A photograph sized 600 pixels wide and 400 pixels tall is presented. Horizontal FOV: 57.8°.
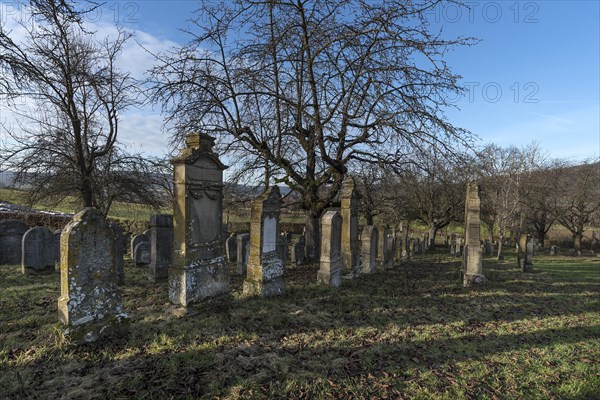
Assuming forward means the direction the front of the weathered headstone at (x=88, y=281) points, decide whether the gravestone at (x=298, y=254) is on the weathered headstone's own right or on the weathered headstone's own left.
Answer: on the weathered headstone's own left

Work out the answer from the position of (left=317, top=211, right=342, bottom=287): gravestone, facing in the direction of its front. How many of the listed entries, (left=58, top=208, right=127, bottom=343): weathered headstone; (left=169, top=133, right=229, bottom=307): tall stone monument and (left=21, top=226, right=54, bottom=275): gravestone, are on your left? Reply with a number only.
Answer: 0

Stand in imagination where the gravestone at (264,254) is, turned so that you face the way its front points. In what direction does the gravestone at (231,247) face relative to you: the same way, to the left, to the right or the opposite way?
the same way

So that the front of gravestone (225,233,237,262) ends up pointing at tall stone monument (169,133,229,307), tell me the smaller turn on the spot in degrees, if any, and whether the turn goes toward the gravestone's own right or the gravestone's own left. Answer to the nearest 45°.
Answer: approximately 45° to the gravestone's own right

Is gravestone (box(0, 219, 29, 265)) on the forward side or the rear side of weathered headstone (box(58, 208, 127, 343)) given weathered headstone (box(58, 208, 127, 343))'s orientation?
on the rear side

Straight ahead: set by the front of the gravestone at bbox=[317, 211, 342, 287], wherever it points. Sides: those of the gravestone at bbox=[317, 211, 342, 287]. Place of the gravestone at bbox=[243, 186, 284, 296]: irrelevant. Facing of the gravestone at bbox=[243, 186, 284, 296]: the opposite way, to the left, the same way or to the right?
the same way

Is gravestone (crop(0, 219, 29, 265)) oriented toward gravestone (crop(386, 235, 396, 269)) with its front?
no

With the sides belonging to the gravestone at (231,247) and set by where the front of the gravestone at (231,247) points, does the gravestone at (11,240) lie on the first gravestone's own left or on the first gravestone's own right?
on the first gravestone's own right

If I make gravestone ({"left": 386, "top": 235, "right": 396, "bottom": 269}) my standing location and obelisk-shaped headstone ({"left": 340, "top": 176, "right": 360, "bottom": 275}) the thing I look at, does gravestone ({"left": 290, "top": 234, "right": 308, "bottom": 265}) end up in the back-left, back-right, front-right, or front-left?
front-right

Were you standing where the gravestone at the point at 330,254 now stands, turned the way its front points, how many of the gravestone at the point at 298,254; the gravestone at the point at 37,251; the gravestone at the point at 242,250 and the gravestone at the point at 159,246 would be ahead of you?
0

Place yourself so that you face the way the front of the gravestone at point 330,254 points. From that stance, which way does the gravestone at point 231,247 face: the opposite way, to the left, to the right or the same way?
the same way

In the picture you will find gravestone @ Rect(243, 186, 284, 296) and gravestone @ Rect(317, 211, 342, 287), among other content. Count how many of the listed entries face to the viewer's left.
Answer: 0

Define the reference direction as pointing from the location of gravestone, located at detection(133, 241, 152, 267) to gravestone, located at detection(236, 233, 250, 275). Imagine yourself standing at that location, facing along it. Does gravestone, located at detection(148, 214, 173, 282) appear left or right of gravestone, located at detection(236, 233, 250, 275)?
right

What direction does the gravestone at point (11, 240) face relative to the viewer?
toward the camera

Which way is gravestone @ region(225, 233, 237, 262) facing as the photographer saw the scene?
facing the viewer and to the right of the viewer

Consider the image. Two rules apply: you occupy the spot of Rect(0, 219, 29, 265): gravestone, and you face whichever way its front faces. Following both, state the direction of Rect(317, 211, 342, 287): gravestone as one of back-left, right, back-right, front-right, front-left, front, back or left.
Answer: front-left

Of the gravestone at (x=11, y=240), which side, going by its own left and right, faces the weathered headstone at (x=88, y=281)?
front

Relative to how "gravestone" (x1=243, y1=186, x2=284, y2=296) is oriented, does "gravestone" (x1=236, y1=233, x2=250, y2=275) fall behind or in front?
behind

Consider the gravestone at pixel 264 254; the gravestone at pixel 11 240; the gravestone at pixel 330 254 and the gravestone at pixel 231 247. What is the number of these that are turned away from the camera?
0

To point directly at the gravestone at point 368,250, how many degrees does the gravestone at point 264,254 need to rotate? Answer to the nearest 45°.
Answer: approximately 90° to its left
